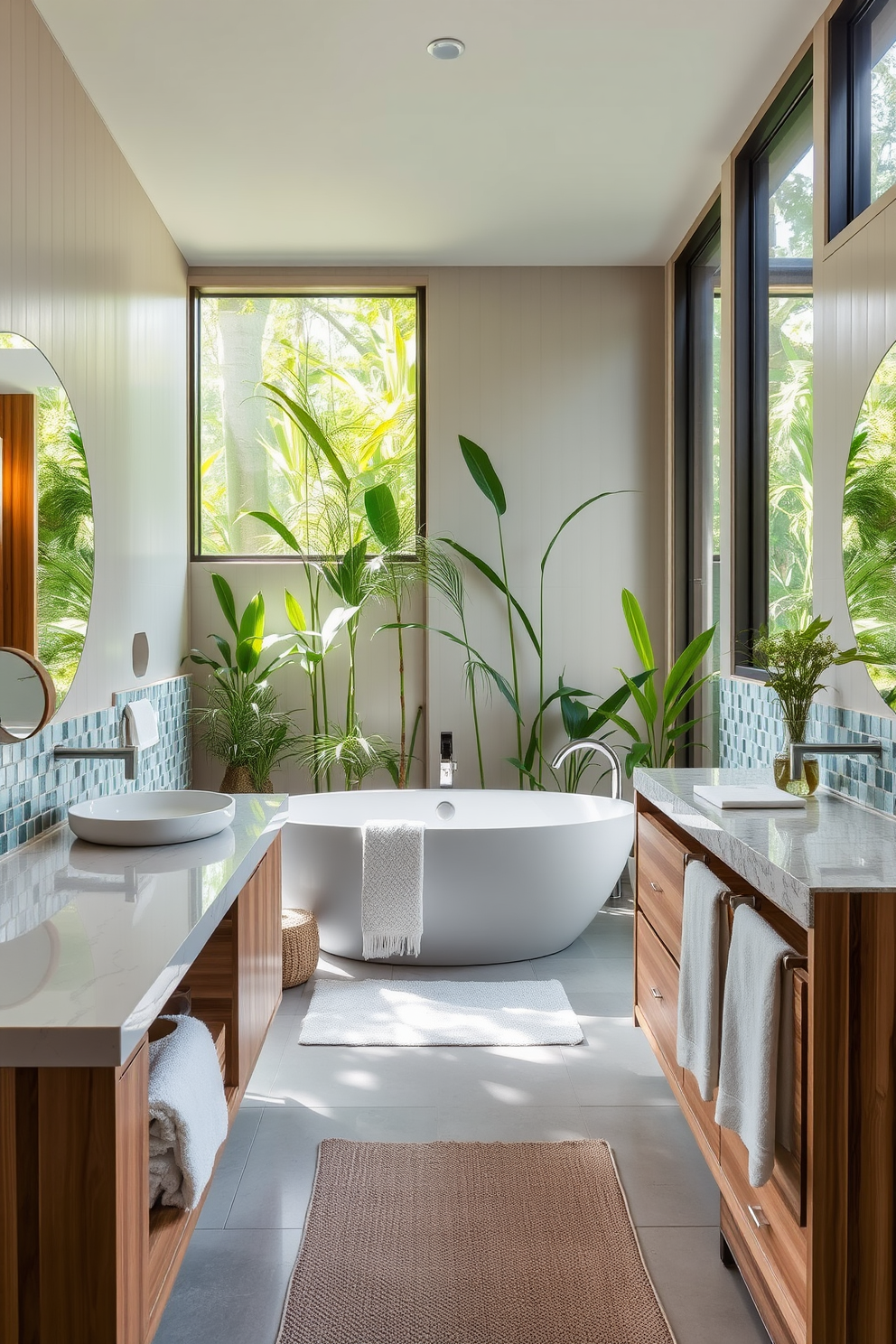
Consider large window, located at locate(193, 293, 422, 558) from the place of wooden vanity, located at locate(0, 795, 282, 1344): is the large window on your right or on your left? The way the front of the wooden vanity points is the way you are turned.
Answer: on your left

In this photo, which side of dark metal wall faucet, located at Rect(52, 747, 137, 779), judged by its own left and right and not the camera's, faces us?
right

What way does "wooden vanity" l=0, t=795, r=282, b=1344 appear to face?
to the viewer's right

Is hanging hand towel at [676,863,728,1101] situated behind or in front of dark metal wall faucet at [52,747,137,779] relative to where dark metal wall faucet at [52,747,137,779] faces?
in front

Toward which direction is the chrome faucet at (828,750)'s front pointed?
to the viewer's left

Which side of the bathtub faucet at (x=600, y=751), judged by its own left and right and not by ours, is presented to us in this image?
left

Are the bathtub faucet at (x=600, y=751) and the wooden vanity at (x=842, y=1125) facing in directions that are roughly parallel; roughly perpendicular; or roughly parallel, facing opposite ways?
roughly parallel

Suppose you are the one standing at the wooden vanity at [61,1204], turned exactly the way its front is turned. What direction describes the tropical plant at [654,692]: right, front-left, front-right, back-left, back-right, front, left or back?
front-left

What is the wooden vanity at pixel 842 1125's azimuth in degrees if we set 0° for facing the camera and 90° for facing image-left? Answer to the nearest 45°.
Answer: approximately 90°

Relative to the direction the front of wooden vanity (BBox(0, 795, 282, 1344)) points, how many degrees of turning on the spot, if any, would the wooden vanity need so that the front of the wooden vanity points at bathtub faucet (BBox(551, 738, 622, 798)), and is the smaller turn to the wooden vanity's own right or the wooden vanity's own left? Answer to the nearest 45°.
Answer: approximately 45° to the wooden vanity's own left

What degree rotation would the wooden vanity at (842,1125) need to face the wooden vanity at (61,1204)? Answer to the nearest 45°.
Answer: approximately 45° to its left

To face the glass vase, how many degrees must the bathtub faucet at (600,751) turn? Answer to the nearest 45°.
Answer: approximately 90° to its left

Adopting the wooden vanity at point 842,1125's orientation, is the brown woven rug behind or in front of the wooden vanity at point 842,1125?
in front

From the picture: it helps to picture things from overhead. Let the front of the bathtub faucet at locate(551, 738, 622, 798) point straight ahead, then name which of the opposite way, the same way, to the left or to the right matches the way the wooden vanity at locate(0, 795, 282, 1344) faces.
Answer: the opposite way

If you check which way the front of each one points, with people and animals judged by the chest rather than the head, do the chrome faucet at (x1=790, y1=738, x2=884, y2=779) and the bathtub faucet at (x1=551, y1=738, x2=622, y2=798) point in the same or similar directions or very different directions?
same or similar directions

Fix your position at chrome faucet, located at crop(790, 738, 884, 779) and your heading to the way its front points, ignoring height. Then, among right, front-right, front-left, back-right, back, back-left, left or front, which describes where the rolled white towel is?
front-left
